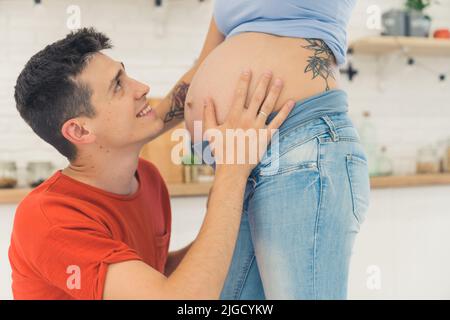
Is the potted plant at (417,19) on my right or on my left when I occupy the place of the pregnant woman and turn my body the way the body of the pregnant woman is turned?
on my right

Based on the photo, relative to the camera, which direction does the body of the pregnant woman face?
to the viewer's left

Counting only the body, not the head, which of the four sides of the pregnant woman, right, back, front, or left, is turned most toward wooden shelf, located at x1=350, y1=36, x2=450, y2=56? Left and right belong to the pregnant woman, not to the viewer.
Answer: right

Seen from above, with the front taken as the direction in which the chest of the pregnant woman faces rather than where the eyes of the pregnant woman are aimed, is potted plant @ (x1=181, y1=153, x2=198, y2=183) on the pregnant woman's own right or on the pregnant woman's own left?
on the pregnant woman's own right

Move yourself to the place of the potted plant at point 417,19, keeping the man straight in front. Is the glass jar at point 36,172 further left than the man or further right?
right

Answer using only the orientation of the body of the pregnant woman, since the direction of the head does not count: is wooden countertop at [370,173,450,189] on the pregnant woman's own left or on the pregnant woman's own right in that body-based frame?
on the pregnant woman's own right
